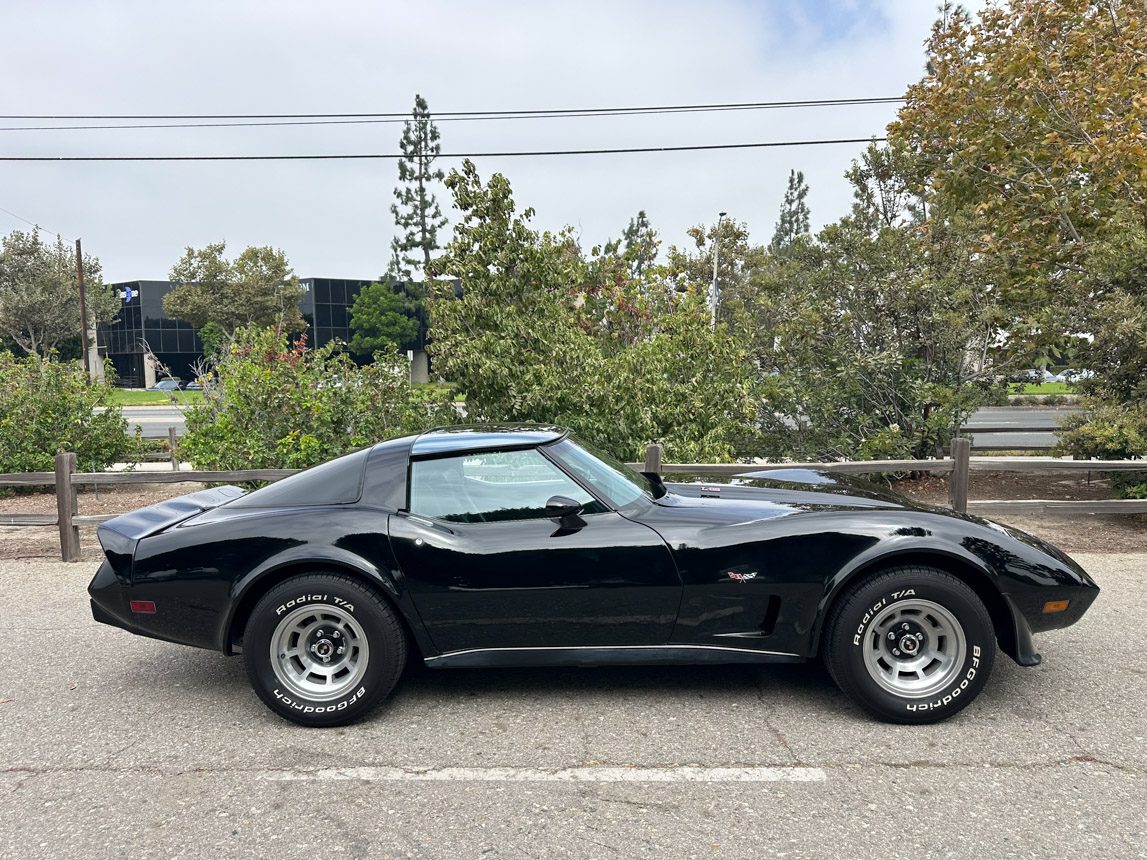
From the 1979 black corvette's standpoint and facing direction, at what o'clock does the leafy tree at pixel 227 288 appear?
The leafy tree is roughly at 8 o'clock from the 1979 black corvette.

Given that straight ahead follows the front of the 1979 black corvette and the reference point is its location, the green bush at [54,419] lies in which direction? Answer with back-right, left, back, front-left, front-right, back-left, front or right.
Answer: back-left

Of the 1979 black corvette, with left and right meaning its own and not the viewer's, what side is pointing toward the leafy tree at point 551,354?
left

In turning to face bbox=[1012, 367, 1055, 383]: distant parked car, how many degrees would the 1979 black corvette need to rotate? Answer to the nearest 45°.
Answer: approximately 45° to its left

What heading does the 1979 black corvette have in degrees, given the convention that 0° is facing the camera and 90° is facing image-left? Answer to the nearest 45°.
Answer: approximately 270°

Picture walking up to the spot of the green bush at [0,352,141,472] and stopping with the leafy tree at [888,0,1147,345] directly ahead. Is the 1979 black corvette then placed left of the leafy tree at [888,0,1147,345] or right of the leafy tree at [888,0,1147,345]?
right

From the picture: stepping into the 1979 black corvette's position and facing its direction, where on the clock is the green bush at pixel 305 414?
The green bush is roughly at 8 o'clock from the 1979 black corvette.

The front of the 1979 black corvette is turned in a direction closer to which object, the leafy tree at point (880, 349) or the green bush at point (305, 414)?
the leafy tree

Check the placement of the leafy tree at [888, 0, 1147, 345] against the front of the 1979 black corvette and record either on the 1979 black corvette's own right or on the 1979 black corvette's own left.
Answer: on the 1979 black corvette's own left

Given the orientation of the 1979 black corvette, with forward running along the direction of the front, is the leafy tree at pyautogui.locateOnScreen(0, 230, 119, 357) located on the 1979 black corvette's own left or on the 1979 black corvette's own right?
on the 1979 black corvette's own left
